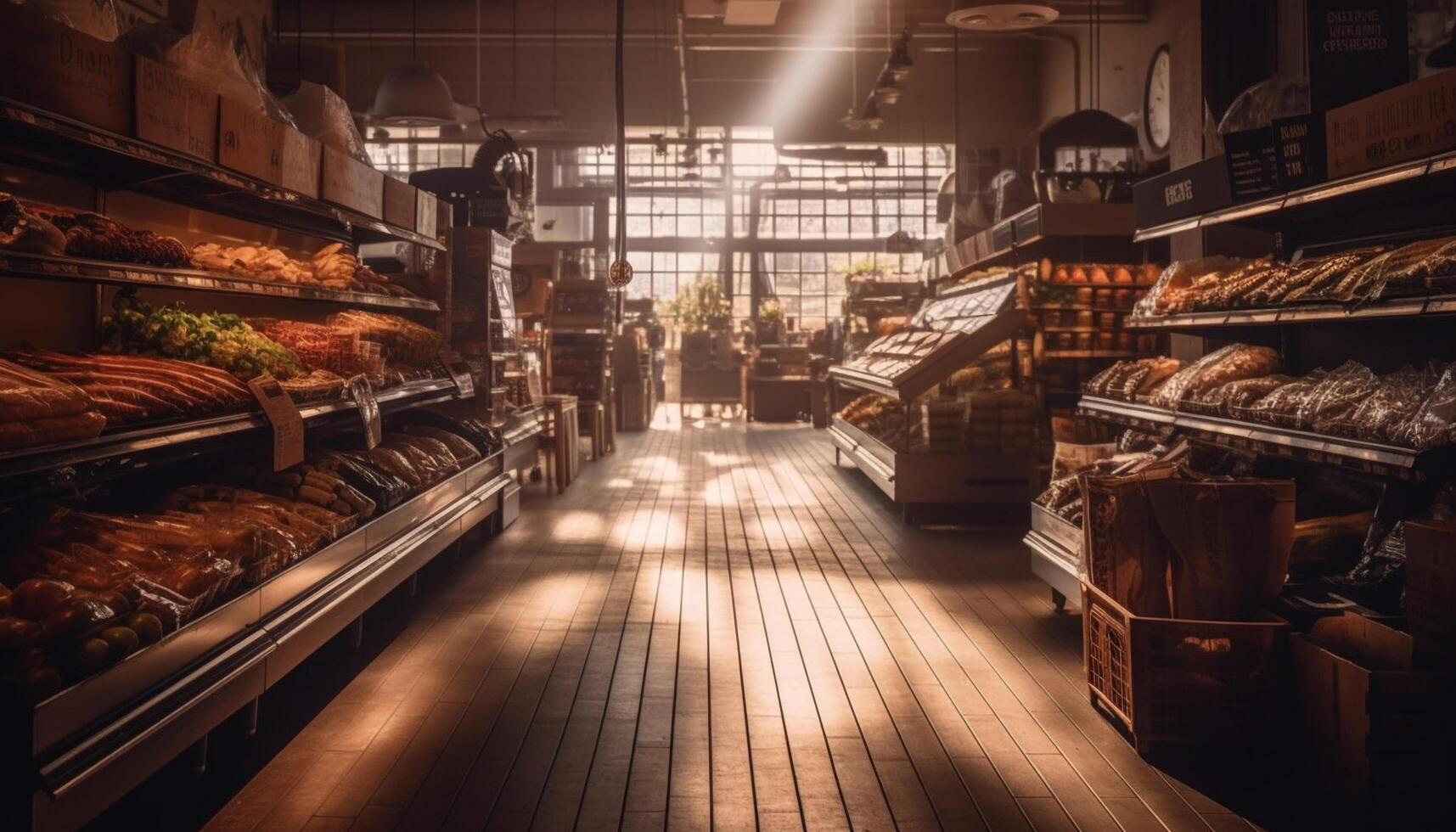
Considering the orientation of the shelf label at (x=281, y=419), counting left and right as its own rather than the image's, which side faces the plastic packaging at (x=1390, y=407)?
front

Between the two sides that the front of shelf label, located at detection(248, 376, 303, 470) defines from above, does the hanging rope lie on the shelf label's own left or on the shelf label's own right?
on the shelf label's own left

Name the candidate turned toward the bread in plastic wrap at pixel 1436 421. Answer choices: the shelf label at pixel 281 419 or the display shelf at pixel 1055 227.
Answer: the shelf label

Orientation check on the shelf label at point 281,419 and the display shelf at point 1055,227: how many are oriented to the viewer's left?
1

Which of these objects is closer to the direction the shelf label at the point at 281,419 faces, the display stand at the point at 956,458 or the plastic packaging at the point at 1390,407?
the plastic packaging

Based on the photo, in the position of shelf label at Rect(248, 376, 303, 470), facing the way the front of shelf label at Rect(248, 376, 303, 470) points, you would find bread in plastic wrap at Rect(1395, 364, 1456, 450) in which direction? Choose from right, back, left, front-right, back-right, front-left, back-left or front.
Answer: front

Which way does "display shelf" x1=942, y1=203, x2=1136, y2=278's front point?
to the viewer's left

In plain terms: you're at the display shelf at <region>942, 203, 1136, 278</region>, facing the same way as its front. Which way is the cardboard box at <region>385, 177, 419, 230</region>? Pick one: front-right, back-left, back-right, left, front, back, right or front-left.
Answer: front-left

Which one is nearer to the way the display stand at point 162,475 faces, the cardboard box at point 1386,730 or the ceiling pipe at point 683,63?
the cardboard box

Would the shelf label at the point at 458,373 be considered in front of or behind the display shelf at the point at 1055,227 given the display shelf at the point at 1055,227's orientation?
in front

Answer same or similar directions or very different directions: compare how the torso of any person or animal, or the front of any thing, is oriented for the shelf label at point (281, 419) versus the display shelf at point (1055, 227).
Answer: very different directions

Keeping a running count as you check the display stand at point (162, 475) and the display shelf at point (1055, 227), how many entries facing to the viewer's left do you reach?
1

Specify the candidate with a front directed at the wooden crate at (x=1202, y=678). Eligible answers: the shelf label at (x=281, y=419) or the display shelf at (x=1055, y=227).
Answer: the shelf label

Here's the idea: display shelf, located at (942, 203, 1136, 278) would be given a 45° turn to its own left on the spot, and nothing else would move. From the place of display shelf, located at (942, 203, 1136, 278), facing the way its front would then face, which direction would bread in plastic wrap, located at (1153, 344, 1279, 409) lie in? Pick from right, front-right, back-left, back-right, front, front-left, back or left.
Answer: front-left

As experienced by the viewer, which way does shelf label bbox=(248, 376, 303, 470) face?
facing the viewer and to the right of the viewer
